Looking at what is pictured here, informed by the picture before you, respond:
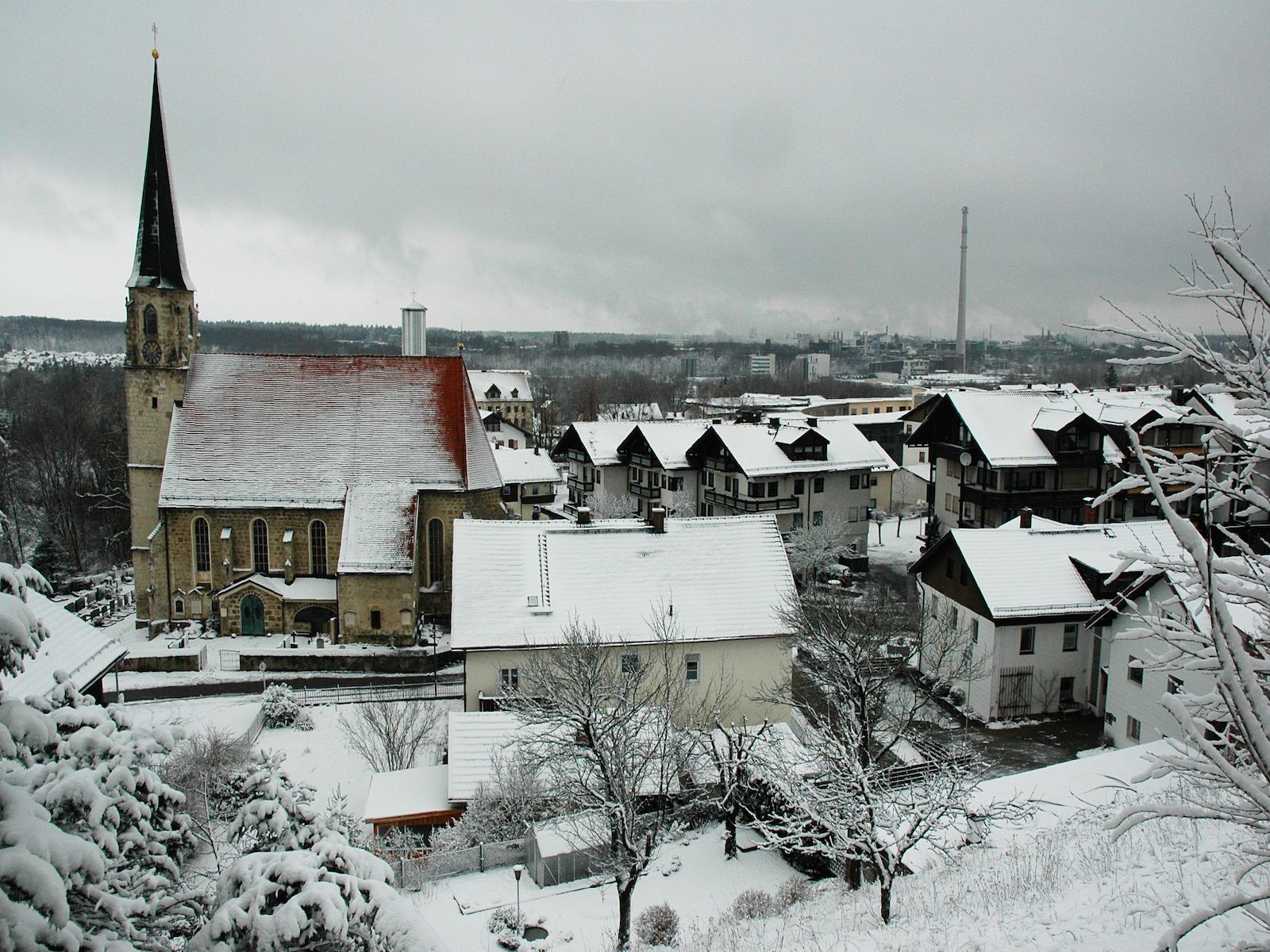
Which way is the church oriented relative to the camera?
toward the camera

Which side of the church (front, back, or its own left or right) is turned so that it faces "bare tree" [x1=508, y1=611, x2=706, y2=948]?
front

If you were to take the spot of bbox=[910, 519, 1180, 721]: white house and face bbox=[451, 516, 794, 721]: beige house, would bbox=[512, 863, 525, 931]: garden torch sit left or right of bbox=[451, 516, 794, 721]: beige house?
left

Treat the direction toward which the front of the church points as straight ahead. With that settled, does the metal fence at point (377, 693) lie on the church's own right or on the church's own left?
on the church's own left

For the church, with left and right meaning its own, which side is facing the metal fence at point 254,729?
front

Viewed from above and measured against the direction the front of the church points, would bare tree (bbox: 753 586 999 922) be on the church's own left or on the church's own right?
on the church's own left

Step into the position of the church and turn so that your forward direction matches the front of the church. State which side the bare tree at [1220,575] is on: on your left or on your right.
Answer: on your left

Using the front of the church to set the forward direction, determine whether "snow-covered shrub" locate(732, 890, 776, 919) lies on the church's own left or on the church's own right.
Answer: on the church's own left
